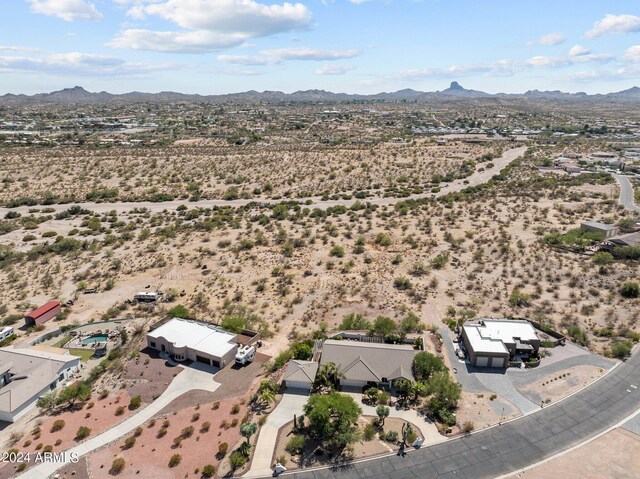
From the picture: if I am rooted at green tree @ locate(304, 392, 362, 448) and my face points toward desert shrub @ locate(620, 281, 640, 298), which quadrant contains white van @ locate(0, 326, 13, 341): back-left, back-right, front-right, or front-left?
back-left

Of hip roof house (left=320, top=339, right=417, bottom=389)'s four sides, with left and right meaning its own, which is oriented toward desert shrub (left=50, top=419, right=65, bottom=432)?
right

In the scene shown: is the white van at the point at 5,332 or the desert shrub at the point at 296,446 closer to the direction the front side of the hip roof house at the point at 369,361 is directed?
the desert shrub

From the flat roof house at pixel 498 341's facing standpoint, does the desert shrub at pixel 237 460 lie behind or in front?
in front

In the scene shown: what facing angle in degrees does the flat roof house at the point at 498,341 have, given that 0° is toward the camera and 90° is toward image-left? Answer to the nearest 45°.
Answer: approximately 0°

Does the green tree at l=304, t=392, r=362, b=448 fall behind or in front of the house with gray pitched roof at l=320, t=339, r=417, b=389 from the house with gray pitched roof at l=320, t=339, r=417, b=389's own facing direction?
in front

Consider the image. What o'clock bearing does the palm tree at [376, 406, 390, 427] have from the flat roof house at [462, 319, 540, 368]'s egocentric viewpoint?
The palm tree is roughly at 1 o'clock from the flat roof house.

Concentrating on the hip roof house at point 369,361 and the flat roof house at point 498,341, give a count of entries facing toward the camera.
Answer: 2

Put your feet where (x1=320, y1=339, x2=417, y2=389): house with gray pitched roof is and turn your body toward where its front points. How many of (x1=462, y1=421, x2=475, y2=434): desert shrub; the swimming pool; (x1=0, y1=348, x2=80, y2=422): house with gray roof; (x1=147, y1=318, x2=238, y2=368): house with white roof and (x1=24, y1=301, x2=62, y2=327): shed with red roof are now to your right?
4

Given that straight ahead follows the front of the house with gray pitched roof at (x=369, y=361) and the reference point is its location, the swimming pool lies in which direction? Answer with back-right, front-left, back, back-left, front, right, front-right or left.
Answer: right

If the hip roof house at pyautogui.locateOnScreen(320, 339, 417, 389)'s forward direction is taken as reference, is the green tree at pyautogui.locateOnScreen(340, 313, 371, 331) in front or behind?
behind

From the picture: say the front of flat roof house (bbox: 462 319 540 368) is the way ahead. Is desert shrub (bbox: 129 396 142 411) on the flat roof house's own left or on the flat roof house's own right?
on the flat roof house's own right

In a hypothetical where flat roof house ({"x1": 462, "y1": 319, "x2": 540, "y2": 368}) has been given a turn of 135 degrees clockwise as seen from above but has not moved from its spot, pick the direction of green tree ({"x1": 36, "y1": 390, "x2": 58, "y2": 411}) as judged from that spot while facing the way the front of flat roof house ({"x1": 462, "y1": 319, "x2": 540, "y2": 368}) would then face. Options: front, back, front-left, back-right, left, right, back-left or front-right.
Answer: left
